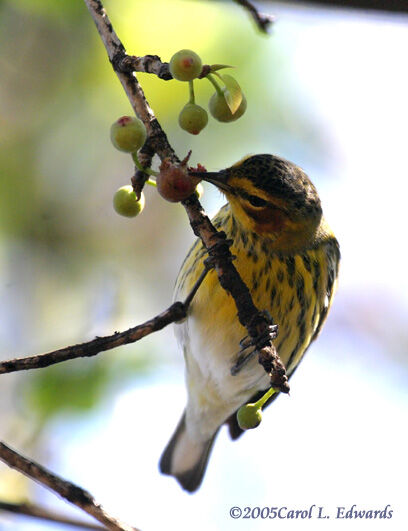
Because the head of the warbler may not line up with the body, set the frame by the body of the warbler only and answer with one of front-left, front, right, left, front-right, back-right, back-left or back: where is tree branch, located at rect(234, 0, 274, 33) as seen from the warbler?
back

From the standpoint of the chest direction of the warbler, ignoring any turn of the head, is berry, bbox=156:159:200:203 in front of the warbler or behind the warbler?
in front

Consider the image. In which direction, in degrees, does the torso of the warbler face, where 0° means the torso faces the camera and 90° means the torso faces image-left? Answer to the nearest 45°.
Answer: approximately 45°

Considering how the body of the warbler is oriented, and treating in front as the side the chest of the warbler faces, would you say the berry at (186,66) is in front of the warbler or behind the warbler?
in front
